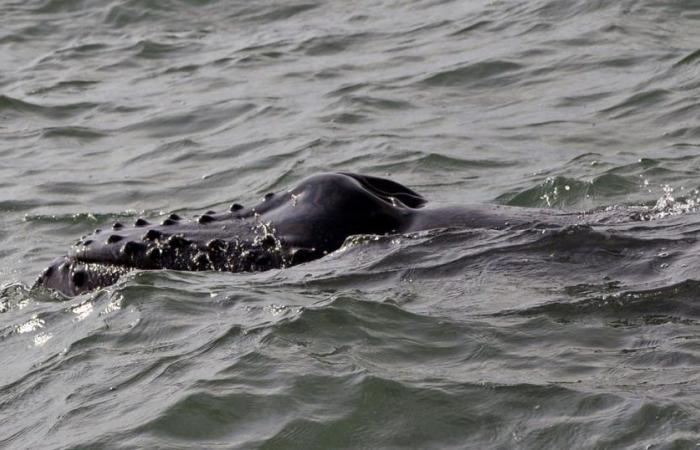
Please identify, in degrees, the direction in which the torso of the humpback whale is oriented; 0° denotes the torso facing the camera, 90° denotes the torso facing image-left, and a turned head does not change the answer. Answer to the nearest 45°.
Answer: approximately 90°
